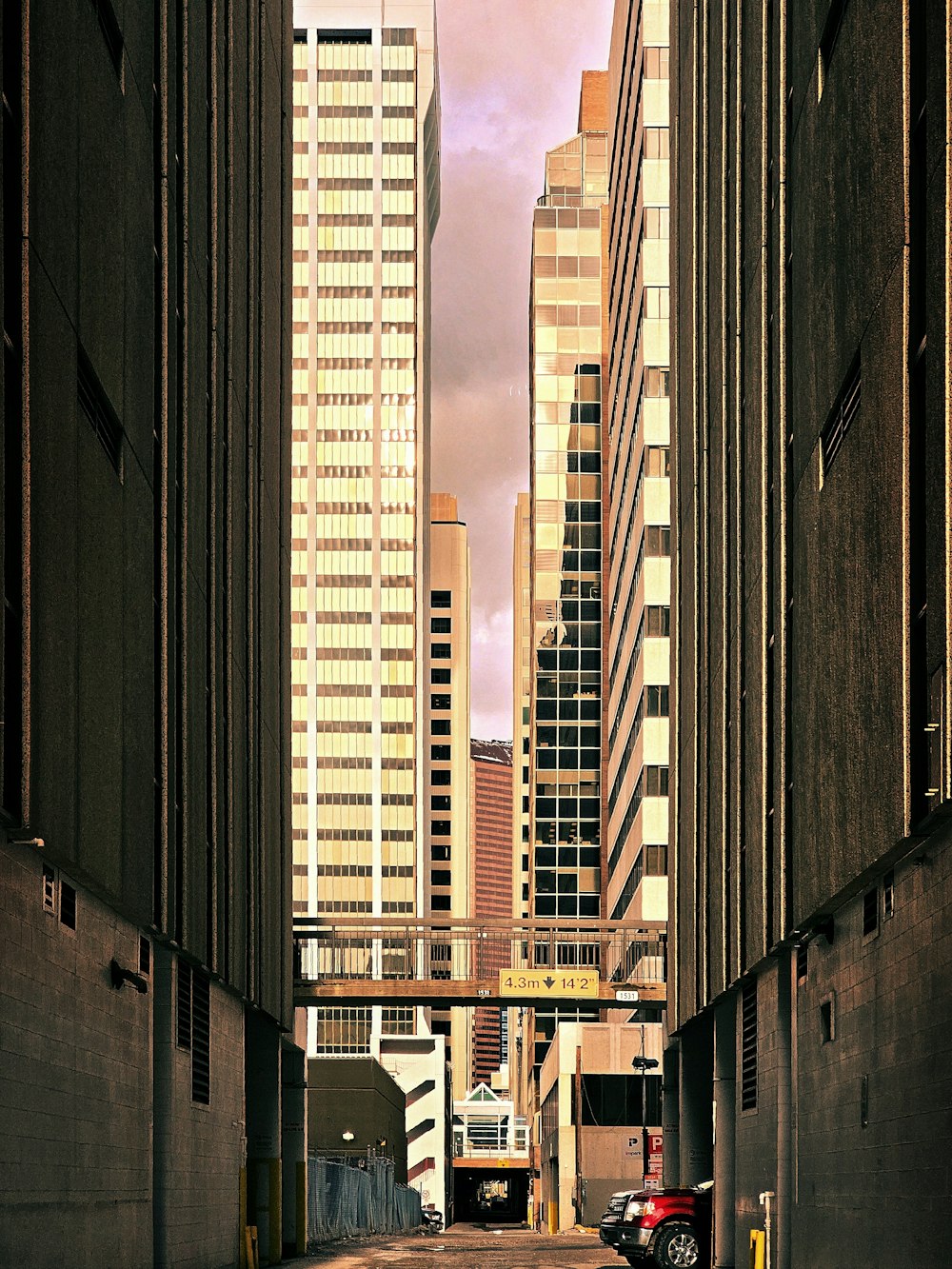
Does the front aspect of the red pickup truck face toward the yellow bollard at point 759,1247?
no

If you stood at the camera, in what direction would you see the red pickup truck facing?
facing the viewer and to the left of the viewer
